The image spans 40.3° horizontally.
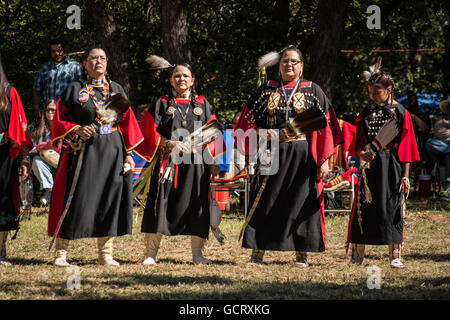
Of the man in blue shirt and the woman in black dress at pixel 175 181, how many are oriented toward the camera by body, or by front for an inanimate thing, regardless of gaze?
2

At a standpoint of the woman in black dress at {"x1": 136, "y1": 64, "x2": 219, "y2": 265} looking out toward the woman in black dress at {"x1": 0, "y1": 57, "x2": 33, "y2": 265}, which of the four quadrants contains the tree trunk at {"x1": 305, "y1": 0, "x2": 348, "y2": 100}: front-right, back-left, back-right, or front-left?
back-right

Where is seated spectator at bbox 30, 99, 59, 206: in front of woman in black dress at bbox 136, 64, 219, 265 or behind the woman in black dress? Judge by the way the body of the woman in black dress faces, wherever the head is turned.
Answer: behind

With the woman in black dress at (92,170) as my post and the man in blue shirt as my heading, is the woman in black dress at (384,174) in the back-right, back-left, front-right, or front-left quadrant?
back-right

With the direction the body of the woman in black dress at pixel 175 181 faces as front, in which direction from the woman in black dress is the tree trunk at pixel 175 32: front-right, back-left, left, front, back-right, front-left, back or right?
back

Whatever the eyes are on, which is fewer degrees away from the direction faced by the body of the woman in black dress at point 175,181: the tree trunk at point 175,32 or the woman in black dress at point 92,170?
the woman in black dress

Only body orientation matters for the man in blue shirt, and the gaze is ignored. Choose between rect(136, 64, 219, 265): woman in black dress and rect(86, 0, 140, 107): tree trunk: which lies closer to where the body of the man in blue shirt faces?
the woman in black dress

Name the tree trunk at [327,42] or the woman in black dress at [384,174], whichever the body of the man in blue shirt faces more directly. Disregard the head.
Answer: the woman in black dress

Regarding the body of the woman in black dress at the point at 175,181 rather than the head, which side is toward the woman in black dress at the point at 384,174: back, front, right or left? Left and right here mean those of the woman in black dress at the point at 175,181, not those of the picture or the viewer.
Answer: left
